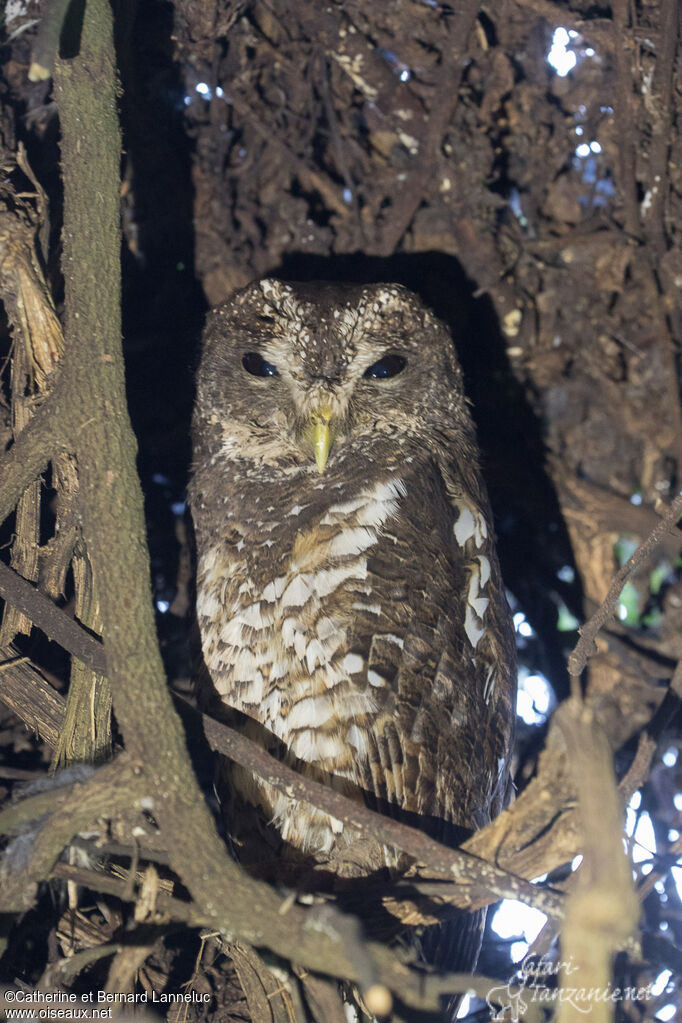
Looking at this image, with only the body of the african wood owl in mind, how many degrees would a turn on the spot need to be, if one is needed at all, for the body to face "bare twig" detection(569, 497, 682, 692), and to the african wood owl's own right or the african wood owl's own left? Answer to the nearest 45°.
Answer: approximately 90° to the african wood owl's own left

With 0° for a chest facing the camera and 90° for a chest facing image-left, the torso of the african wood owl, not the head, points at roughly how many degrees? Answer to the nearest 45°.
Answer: approximately 45°
